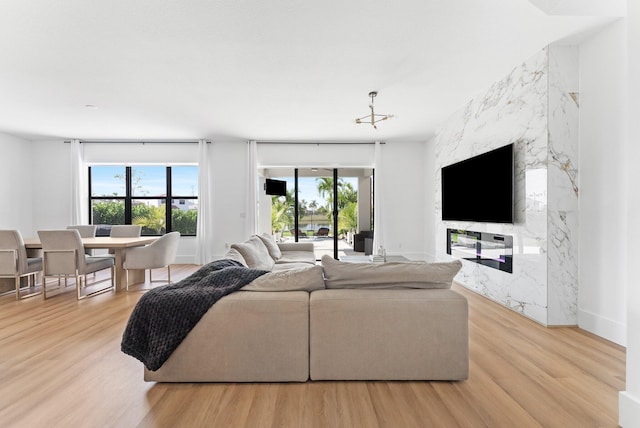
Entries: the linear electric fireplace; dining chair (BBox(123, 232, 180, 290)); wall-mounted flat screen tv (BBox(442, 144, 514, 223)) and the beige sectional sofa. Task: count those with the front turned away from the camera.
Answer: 1

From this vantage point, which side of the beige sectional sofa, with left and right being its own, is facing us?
back

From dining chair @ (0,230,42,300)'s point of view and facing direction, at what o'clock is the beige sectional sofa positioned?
The beige sectional sofa is roughly at 4 o'clock from the dining chair.

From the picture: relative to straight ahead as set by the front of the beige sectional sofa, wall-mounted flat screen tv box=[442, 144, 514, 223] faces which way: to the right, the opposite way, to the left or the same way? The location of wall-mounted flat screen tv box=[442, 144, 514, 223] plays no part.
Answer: to the left

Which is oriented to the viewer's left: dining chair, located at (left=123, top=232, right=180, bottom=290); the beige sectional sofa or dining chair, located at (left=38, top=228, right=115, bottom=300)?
dining chair, located at (left=123, top=232, right=180, bottom=290)

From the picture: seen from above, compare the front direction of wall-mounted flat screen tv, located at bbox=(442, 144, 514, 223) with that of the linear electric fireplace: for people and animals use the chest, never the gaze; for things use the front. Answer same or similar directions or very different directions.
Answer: same or similar directions

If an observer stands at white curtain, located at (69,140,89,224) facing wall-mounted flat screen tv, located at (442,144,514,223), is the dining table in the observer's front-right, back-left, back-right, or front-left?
front-right

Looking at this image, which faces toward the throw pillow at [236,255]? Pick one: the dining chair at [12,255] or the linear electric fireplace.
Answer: the linear electric fireplace

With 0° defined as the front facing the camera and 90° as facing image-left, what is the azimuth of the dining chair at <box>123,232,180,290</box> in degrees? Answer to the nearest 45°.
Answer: approximately 90°

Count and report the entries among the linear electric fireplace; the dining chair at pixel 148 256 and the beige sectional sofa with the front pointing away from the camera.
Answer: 1

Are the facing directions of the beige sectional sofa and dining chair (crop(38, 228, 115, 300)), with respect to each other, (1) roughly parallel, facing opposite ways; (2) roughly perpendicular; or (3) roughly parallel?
roughly parallel

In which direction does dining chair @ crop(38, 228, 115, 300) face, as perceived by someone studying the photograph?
facing away from the viewer and to the right of the viewer

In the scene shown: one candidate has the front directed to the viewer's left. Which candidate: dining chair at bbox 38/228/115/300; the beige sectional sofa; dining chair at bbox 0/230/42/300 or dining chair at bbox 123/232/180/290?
dining chair at bbox 123/232/180/290

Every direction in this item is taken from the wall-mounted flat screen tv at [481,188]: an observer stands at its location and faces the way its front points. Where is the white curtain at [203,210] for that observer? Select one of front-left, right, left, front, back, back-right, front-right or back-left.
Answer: front-right

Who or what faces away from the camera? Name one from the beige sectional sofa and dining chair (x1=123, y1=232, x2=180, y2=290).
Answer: the beige sectional sofa

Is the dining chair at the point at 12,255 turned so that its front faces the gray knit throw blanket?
no

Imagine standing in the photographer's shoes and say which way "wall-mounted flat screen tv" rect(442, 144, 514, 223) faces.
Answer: facing the viewer and to the left of the viewer

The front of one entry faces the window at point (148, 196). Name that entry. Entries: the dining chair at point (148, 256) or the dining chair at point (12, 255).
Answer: the dining chair at point (12, 255)

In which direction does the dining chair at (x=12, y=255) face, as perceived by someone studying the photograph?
facing away from the viewer and to the right of the viewer

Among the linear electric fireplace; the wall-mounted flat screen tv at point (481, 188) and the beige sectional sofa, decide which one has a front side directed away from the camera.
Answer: the beige sectional sofa

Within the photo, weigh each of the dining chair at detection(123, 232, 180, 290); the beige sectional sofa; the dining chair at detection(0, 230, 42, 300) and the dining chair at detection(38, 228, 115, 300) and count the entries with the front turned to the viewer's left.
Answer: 1

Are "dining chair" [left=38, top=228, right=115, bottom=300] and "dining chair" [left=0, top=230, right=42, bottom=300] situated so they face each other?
no

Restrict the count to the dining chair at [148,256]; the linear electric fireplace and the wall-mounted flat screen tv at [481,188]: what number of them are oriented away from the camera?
0
